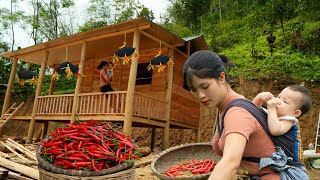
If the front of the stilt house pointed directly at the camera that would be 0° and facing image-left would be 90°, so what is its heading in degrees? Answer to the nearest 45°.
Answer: approximately 45°
